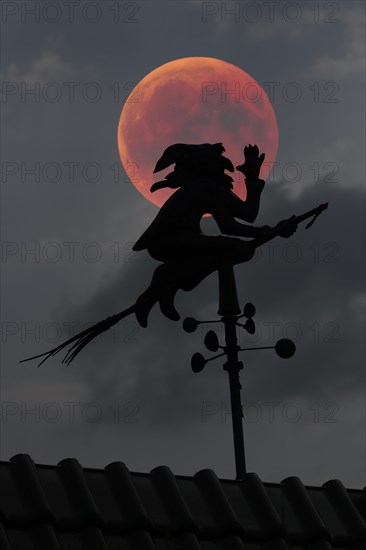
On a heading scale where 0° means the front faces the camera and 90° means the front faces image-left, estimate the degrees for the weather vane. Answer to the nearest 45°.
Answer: approximately 270°
